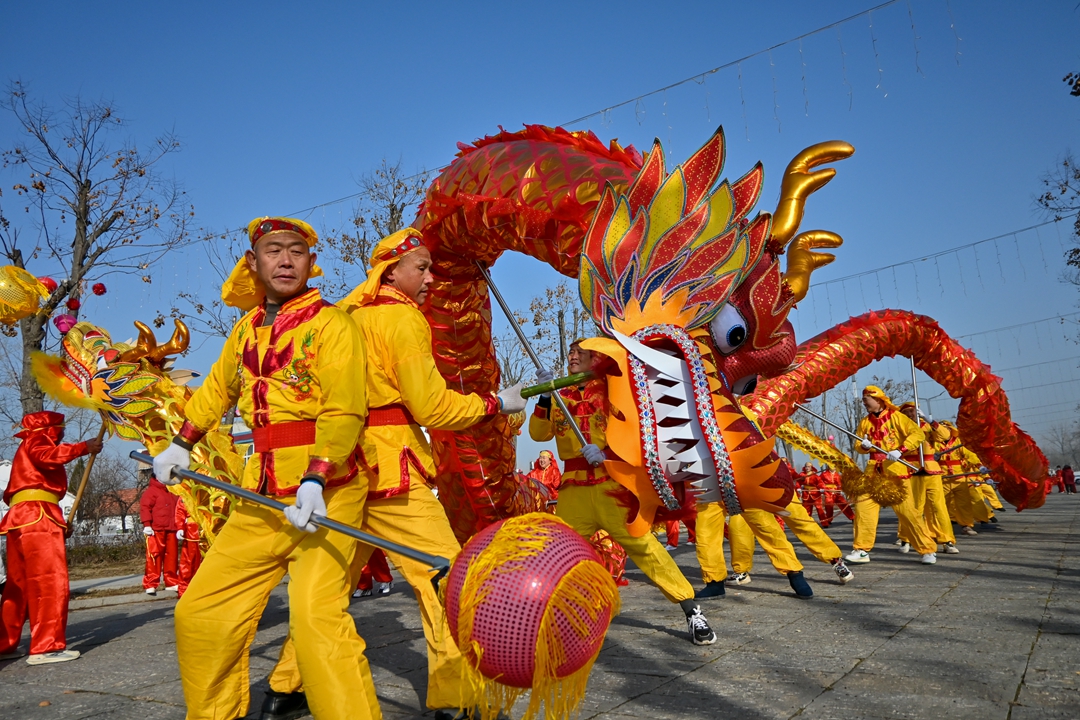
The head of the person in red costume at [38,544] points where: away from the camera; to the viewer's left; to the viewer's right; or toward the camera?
to the viewer's right

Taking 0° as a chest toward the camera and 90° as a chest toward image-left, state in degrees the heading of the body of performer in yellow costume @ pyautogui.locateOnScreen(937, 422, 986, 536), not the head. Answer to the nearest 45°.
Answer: approximately 45°

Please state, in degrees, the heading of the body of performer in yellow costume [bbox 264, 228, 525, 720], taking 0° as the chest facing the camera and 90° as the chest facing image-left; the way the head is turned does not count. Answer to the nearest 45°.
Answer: approximately 270°

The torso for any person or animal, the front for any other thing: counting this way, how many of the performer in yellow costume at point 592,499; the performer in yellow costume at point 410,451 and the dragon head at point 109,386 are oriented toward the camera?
1

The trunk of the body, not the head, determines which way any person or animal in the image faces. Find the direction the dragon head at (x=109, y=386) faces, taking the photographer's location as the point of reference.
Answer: facing to the left of the viewer

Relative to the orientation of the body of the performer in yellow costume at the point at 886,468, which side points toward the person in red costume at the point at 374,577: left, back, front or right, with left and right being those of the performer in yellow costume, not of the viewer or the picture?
front

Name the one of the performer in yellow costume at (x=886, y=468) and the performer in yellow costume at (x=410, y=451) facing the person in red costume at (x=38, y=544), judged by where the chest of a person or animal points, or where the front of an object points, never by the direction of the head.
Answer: the performer in yellow costume at (x=886, y=468)
